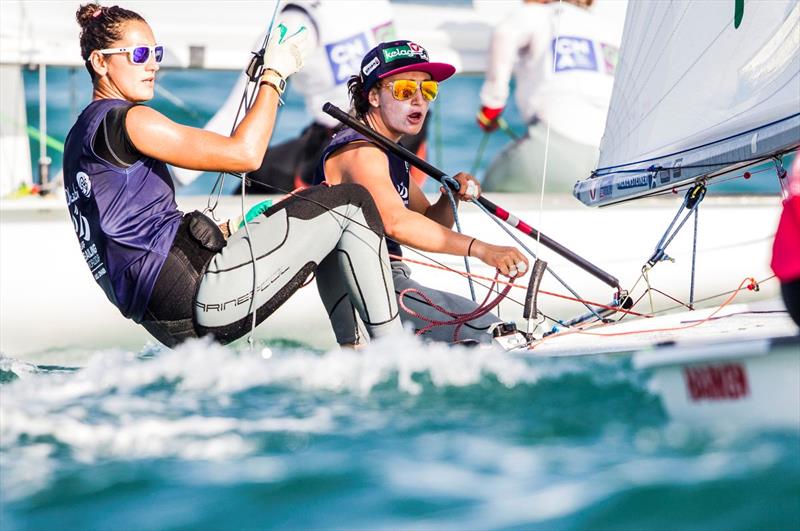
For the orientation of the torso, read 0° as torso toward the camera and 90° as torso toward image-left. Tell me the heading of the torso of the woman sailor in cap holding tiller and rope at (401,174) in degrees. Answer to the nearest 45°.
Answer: approximately 315°

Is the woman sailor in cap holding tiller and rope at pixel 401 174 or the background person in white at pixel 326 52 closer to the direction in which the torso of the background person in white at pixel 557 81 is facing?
the background person in white

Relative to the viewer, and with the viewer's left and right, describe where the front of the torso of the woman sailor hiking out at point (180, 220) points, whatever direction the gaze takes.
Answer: facing to the right of the viewer

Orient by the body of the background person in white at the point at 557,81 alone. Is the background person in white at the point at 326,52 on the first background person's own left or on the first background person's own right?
on the first background person's own left

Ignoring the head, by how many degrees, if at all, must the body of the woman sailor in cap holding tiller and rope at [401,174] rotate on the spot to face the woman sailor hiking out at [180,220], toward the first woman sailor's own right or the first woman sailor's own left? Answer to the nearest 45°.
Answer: approximately 90° to the first woman sailor's own right

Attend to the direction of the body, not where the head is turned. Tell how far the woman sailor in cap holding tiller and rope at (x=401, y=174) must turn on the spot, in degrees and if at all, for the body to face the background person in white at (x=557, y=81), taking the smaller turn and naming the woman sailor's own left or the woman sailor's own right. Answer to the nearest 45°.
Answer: approximately 135° to the woman sailor's own left

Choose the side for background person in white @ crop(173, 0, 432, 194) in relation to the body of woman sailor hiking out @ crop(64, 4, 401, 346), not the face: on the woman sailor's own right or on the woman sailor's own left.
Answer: on the woman sailor's own left
